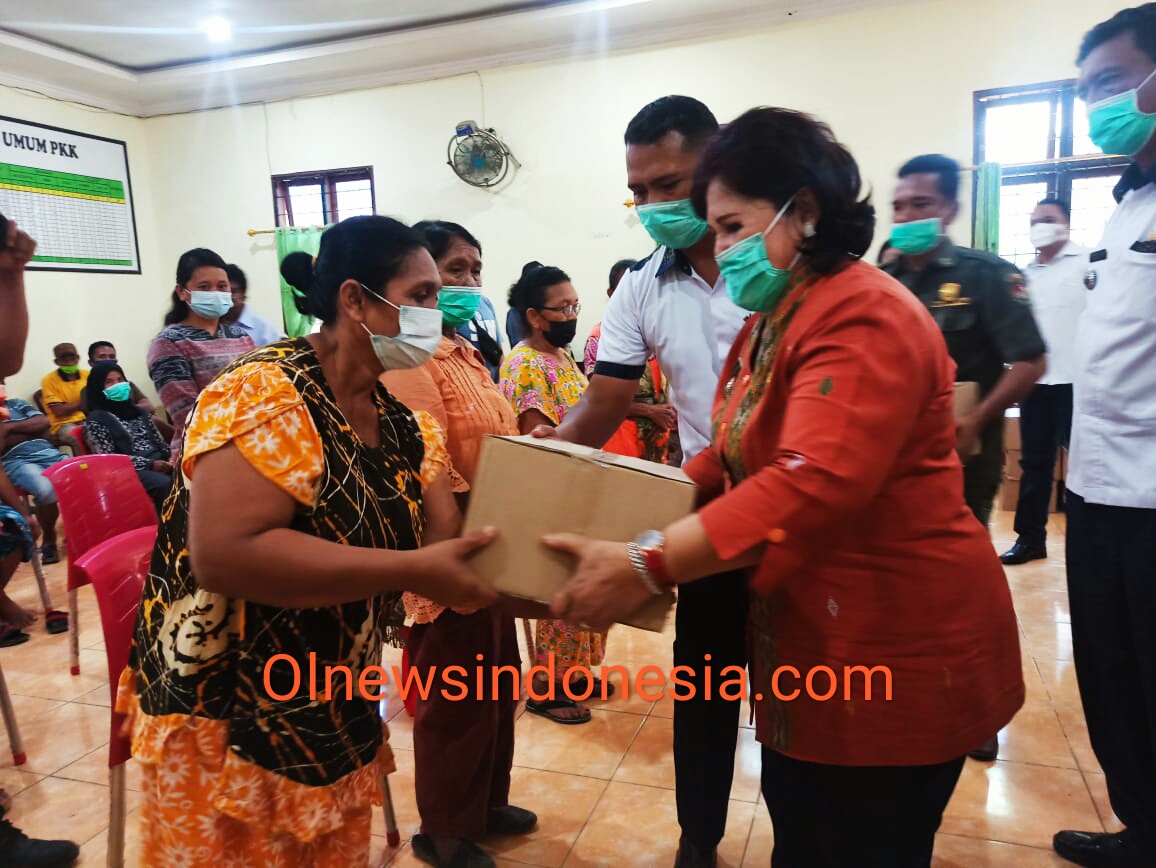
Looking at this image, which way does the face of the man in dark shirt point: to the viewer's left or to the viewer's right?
to the viewer's left

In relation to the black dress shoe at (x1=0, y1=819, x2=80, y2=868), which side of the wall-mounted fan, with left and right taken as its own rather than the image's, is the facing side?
front

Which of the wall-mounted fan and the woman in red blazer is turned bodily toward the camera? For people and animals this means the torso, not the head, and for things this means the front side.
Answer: the wall-mounted fan

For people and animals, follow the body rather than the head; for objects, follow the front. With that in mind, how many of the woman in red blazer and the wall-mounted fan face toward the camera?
1

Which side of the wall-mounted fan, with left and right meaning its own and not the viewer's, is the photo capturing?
front

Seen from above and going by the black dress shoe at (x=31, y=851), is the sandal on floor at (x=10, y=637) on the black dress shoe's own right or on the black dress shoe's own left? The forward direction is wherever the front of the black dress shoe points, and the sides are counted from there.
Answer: on the black dress shoe's own left

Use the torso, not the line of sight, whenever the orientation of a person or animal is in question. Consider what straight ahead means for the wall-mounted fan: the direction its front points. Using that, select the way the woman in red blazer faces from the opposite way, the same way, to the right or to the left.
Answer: to the right

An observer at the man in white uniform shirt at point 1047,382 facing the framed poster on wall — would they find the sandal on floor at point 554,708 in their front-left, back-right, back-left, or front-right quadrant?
front-left

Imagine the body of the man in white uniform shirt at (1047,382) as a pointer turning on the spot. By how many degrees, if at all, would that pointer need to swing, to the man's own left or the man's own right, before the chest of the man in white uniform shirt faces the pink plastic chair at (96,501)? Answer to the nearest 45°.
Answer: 0° — they already face it

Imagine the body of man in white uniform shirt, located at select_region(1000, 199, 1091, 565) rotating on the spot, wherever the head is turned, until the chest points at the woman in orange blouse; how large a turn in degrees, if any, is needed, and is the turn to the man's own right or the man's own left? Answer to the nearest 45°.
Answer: approximately 45° to the man's own left

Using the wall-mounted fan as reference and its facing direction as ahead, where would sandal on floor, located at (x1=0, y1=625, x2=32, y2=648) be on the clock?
The sandal on floor is roughly at 1 o'clock from the wall-mounted fan.

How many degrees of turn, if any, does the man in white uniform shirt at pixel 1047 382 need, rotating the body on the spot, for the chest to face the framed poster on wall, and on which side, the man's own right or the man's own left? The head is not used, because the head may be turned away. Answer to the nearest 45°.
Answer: approximately 45° to the man's own right

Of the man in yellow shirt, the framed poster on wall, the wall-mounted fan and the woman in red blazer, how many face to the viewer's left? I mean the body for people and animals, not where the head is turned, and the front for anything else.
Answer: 1

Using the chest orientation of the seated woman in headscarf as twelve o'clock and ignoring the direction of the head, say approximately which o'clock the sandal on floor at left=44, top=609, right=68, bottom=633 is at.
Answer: The sandal on floor is roughly at 2 o'clock from the seated woman in headscarf.

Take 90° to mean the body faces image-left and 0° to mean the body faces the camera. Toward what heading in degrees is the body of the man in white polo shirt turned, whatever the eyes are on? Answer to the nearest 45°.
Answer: approximately 45°

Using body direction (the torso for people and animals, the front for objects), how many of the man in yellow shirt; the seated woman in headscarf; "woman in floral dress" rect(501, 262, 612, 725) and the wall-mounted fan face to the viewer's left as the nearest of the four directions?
0
